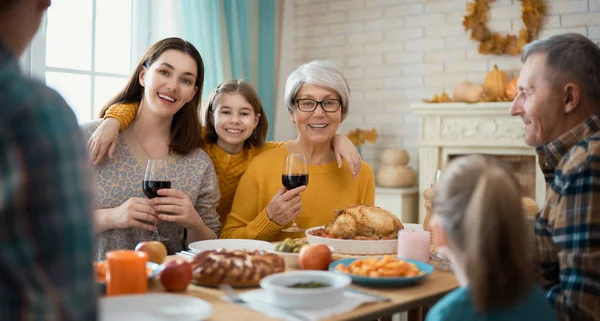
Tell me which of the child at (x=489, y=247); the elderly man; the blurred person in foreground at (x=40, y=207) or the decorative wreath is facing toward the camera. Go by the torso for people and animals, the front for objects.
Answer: the decorative wreath

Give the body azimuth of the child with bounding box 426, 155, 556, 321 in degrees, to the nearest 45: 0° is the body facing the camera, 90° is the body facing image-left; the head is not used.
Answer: approximately 135°

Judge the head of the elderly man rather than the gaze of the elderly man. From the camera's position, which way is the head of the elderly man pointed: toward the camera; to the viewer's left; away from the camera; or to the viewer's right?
to the viewer's left

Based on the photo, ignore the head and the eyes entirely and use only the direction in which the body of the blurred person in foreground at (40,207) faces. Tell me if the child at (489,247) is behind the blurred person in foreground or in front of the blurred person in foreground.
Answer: in front

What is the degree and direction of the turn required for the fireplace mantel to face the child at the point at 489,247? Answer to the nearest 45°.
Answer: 0° — it already faces them

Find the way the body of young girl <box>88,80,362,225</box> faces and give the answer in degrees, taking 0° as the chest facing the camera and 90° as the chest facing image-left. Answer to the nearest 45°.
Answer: approximately 0°

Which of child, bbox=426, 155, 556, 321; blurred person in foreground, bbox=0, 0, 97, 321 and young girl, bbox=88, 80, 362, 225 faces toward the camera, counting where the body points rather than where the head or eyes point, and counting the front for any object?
the young girl

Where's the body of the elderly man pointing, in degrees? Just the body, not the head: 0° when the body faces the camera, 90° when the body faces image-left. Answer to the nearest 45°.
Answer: approximately 90°

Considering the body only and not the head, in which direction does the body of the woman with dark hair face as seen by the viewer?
toward the camera

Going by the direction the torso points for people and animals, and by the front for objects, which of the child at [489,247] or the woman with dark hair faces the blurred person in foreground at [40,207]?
the woman with dark hair

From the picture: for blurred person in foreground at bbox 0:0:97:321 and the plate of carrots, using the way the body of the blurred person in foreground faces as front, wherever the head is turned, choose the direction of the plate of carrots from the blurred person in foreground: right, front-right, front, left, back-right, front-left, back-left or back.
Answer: front

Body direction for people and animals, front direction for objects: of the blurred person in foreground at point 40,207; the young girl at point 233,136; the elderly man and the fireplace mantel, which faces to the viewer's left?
the elderly man

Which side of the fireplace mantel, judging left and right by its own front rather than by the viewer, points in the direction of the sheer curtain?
right
